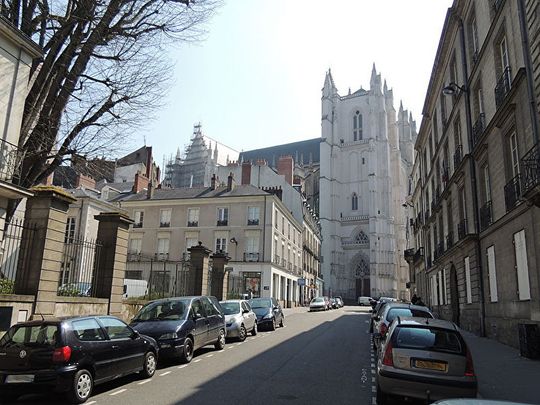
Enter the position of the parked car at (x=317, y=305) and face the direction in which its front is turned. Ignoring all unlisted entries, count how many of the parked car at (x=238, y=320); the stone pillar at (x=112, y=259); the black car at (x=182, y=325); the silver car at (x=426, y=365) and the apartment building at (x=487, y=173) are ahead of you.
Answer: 5

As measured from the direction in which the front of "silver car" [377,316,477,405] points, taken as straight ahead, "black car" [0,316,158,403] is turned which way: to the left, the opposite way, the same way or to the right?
the same way

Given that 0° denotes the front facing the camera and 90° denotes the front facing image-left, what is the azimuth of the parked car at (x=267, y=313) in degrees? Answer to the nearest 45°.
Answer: approximately 45°

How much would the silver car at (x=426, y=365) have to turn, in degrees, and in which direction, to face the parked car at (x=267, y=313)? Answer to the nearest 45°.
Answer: approximately 45° to its left

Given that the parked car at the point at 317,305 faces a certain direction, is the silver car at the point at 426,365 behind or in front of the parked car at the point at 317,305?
in front

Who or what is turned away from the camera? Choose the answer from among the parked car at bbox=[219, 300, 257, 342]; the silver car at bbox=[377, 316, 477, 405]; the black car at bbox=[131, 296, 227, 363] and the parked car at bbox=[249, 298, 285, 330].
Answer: the silver car

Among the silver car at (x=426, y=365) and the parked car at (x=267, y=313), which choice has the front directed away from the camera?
the silver car

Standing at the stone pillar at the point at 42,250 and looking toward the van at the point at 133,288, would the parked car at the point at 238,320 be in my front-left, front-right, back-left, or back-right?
front-right

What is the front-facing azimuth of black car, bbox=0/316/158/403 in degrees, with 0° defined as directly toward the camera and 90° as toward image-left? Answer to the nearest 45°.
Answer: approximately 225°

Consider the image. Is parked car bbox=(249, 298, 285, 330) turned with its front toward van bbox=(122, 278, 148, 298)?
no

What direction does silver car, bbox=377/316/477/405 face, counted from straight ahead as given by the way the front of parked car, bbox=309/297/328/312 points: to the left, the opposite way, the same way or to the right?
the opposite way

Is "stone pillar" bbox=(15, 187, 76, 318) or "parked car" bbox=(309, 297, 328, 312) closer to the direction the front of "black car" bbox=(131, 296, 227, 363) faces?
the stone pillar

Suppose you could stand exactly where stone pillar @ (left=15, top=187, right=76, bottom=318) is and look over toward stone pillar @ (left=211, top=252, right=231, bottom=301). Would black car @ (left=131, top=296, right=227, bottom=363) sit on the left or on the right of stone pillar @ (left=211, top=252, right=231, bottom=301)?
right

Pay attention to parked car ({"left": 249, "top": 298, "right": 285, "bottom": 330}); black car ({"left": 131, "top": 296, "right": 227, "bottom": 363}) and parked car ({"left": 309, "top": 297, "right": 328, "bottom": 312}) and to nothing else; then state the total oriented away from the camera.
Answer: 0

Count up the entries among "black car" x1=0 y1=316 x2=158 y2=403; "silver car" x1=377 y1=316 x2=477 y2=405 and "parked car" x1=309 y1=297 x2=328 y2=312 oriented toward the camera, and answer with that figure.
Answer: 1

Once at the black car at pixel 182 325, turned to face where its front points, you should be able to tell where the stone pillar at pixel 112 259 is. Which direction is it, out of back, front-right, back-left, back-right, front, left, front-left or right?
right

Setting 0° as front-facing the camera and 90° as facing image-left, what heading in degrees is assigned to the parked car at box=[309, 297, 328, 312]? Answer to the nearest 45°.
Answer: approximately 0°

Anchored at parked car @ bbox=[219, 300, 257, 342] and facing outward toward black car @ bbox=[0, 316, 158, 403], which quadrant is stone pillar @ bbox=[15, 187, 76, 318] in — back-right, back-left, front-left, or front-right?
front-right

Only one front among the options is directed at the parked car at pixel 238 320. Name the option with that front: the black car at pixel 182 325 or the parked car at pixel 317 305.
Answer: the parked car at pixel 317 305

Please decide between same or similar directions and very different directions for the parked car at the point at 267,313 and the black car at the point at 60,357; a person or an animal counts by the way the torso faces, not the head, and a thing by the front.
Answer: very different directions

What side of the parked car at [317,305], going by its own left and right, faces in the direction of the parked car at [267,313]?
front

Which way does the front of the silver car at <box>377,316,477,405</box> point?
away from the camera

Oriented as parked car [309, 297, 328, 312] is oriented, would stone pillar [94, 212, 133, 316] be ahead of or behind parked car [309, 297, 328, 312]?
ahead
